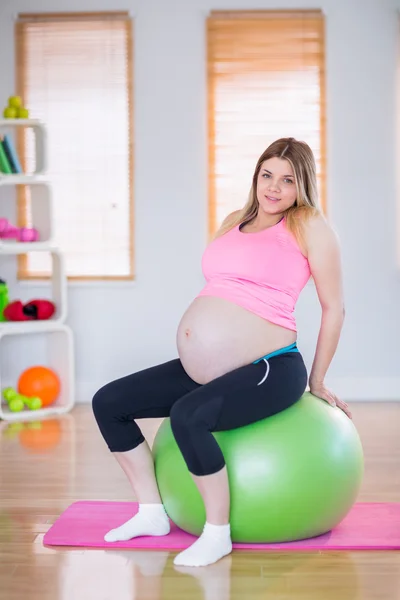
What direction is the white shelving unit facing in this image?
toward the camera

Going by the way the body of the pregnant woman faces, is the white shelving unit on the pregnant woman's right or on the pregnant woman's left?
on the pregnant woman's right

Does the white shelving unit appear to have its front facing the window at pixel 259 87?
no

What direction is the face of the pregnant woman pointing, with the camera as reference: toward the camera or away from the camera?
toward the camera

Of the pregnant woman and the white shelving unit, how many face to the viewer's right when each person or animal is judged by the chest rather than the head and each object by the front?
0

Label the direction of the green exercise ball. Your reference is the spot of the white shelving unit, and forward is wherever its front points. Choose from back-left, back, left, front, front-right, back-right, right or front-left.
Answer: front

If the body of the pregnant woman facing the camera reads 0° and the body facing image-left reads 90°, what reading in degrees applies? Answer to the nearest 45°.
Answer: approximately 45°

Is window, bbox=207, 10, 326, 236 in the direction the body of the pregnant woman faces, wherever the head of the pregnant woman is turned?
no

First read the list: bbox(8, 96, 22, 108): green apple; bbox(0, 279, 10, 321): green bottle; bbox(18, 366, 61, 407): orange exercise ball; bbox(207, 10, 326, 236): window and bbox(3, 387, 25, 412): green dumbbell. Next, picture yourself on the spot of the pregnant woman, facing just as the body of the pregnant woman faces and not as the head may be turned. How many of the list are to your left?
0

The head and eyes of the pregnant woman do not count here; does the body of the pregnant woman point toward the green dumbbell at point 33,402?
no

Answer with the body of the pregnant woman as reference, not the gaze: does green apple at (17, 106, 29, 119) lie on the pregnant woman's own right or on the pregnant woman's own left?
on the pregnant woman's own right

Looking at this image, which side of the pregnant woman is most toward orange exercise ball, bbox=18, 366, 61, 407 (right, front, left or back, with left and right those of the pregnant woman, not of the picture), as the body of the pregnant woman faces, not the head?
right
